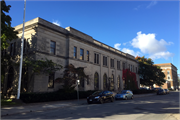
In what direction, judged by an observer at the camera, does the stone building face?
facing the viewer and to the right of the viewer

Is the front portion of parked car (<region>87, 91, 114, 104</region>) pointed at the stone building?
no

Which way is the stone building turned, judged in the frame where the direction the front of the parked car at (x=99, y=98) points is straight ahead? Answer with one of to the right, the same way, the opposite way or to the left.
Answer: to the left

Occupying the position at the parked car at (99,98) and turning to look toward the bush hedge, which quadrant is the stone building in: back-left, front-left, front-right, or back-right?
front-right

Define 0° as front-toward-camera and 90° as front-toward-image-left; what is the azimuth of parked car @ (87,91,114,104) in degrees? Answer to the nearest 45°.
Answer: approximately 45°

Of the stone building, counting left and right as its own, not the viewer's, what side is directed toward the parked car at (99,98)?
front
